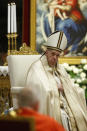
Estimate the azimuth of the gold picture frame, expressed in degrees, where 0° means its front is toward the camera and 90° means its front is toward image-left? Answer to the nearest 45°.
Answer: approximately 0°
